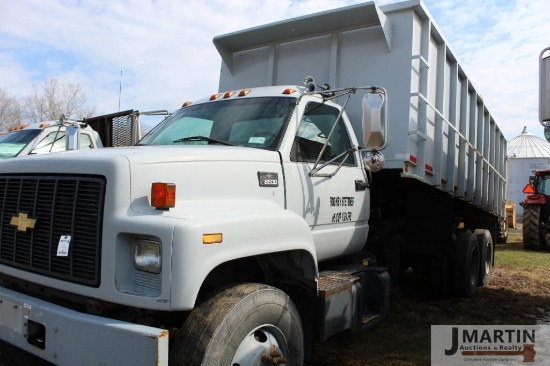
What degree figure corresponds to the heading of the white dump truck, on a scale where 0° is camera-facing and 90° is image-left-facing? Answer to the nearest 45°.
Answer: approximately 45°

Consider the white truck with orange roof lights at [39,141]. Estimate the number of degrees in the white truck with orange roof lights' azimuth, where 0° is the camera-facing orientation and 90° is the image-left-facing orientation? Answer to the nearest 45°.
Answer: approximately 45°

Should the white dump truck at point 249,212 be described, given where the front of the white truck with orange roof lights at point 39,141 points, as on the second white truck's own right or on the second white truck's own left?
on the second white truck's own left

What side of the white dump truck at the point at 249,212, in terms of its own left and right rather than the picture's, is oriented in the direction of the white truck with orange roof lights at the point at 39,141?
right
